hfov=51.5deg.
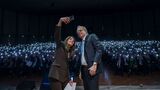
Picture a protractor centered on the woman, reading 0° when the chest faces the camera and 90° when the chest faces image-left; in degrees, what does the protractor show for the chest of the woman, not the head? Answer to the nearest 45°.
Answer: approximately 315°

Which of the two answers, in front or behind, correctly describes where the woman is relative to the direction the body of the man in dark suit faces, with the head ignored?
in front

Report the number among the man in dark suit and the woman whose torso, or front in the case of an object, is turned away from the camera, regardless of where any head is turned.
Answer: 0

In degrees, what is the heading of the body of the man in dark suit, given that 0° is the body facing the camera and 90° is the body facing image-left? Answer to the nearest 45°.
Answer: approximately 45°
